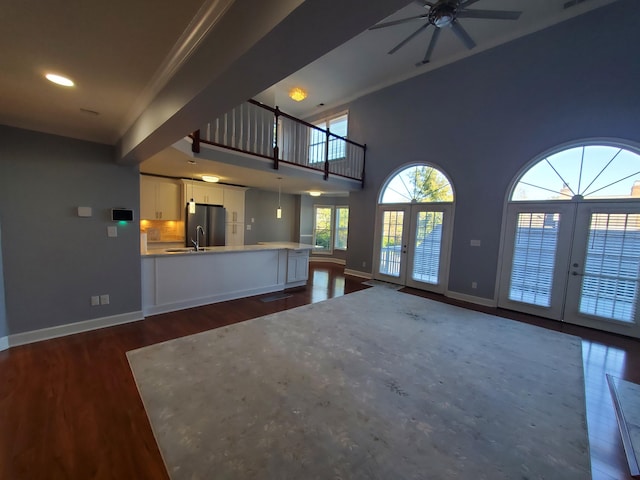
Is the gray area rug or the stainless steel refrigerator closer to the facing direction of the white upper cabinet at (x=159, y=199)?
the gray area rug

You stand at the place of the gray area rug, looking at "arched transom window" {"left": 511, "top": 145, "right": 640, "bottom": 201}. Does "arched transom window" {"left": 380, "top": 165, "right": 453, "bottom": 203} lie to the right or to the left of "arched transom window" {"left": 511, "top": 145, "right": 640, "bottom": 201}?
left

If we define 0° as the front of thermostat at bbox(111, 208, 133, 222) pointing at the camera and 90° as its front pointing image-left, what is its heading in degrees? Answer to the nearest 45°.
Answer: approximately 0°

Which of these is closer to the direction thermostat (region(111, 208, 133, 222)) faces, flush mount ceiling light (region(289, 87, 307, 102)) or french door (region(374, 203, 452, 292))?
the french door

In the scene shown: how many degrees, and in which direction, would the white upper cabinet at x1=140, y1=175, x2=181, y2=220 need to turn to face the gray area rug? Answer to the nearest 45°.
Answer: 0° — it already faces it

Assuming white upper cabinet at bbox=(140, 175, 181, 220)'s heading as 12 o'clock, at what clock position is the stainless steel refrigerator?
The stainless steel refrigerator is roughly at 9 o'clock from the white upper cabinet.

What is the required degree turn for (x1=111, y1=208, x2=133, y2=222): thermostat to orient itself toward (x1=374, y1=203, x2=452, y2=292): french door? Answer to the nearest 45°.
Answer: approximately 90° to its left

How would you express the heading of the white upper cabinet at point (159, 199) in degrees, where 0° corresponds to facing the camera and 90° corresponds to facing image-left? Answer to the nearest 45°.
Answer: approximately 0°

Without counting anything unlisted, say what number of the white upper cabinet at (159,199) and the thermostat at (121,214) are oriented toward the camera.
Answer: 2
